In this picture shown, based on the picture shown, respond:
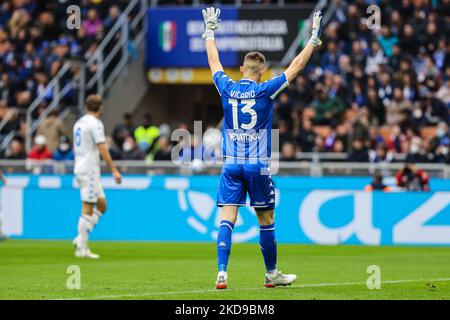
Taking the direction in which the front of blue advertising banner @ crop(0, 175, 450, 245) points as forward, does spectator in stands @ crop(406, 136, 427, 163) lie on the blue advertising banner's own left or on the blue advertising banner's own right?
on the blue advertising banner's own left

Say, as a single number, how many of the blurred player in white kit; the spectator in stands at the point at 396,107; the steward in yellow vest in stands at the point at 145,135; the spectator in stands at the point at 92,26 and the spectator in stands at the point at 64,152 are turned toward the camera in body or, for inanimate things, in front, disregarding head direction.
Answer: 4

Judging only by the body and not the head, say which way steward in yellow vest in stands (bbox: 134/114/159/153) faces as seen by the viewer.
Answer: toward the camera

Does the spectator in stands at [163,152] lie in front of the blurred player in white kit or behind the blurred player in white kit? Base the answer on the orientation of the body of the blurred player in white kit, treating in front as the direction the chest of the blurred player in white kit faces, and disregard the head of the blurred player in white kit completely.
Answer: in front

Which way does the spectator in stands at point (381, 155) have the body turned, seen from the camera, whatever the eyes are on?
toward the camera

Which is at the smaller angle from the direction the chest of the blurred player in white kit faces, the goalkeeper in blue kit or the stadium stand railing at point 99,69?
the stadium stand railing

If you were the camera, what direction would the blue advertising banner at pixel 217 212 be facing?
facing the viewer

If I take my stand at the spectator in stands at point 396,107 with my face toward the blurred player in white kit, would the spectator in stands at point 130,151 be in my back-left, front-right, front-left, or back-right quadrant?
front-right

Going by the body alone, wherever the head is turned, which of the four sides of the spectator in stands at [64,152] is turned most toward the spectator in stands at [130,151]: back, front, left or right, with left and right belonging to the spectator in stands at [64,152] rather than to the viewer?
left

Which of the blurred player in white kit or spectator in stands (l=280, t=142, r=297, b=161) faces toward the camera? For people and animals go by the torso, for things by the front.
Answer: the spectator in stands

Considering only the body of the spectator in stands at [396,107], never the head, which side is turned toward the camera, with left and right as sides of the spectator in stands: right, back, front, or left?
front

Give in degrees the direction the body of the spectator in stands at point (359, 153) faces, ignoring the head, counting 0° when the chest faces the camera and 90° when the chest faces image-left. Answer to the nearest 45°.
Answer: approximately 0°
